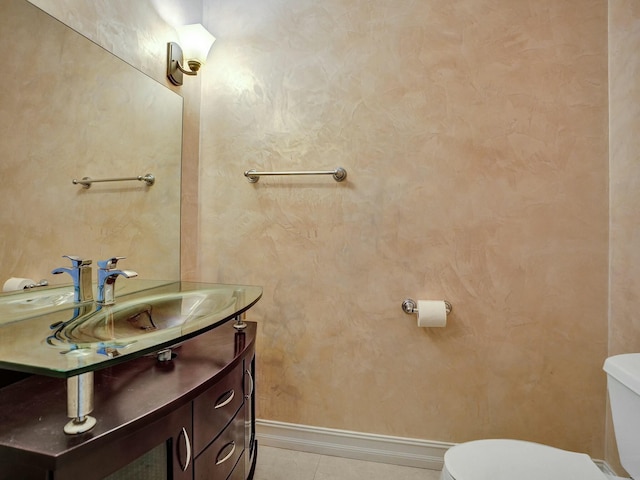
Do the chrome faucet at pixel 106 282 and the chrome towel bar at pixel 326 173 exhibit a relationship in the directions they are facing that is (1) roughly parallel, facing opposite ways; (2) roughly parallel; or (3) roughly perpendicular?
roughly perpendicular

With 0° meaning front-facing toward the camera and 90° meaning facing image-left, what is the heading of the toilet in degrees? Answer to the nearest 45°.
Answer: approximately 90°

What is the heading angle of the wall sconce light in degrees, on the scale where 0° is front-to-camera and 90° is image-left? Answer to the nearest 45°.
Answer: approximately 315°

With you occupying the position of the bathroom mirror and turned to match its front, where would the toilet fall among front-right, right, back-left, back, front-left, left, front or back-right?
front

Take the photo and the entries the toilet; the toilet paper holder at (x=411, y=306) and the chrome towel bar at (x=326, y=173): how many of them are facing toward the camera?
2

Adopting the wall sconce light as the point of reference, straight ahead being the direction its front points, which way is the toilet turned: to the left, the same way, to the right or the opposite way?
the opposite way

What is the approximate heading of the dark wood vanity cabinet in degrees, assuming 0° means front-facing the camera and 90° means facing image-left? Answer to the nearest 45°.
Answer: approximately 315°

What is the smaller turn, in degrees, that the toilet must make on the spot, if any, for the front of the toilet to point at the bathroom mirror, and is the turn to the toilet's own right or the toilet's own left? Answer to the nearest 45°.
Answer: approximately 45° to the toilet's own left

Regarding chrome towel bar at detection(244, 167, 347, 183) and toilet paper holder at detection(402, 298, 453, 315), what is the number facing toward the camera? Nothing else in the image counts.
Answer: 2

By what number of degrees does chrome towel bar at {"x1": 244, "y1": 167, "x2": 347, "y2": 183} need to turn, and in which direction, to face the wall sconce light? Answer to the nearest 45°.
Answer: approximately 90° to its right

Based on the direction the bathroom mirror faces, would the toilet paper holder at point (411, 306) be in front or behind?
in front

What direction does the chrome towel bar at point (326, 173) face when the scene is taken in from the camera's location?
facing the viewer
